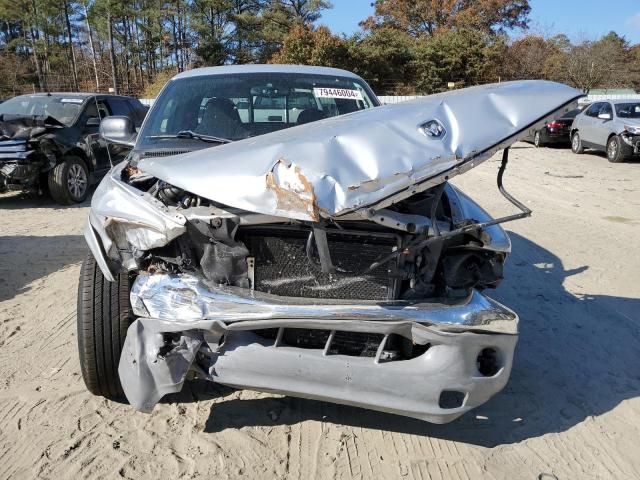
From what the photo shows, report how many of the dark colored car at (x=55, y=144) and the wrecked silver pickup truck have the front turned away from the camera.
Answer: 0

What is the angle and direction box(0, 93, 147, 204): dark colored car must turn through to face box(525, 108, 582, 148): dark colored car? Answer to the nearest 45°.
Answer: approximately 135° to its left

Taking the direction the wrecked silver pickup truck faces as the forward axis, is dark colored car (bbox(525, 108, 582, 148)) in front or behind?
behind

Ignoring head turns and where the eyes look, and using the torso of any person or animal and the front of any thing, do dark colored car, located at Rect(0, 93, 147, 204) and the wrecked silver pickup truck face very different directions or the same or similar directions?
same or similar directions

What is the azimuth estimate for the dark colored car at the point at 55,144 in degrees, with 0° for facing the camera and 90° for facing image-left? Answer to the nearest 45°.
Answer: approximately 45°

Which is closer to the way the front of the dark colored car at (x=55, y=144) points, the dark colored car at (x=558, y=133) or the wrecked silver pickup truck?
the wrecked silver pickup truck

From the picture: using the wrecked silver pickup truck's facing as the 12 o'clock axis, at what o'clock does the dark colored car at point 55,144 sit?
The dark colored car is roughly at 5 o'clock from the wrecked silver pickup truck.

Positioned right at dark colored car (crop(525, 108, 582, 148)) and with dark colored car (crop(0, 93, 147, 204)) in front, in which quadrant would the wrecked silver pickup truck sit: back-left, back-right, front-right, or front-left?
front-left

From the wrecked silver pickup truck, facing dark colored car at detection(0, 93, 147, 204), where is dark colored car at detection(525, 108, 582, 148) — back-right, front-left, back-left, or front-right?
front-right

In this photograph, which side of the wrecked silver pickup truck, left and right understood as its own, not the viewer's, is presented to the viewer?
front

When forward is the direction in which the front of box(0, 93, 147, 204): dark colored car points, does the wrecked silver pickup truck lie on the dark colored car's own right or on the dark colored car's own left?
on the dark colored car's own left
